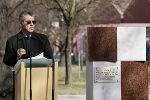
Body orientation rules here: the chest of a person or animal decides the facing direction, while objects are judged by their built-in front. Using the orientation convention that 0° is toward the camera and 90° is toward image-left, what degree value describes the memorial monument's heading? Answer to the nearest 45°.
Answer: approximately 0°

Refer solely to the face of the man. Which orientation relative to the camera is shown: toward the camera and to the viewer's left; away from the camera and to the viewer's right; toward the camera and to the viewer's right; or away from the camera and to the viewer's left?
toward the camera and to the viewer's right

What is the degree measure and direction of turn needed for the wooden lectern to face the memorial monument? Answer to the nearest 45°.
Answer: approximately 135° to its left

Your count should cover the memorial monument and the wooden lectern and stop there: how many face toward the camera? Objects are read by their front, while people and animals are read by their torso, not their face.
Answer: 2

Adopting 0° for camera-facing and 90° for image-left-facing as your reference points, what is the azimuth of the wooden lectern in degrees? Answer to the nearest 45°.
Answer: approximately 0°

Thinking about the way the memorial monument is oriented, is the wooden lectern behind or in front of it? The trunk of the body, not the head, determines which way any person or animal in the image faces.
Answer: in front
